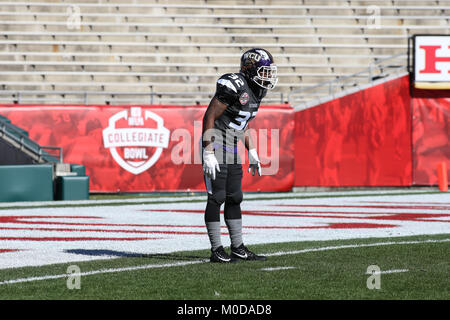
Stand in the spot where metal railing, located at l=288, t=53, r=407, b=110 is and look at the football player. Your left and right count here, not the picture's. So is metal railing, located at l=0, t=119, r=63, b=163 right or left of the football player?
right

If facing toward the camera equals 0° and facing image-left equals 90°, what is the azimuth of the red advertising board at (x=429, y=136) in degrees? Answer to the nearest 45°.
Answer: approximately 0°

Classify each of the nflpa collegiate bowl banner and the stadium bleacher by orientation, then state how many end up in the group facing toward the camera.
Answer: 2

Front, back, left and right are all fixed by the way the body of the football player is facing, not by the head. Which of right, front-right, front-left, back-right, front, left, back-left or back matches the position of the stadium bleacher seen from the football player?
back-left

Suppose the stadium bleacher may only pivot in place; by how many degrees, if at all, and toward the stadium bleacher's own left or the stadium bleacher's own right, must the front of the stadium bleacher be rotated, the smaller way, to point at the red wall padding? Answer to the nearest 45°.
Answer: approximately 45° to the stadium bleacher's own left
